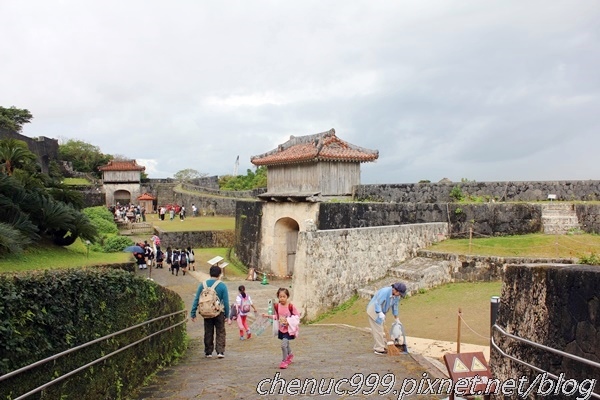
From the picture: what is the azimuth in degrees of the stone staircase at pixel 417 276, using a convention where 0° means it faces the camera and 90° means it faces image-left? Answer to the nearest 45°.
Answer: approximately 45°

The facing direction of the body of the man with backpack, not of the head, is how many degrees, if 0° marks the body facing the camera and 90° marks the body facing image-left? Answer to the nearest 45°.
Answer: approximately 180°

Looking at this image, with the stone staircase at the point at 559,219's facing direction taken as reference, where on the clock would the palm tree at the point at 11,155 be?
The palm tree is roughly at 2 o'clock from the stone staircase.

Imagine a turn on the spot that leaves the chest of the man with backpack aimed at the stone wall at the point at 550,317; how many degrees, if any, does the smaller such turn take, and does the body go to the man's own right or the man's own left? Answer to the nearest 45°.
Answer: approximately 135° to the man's own right

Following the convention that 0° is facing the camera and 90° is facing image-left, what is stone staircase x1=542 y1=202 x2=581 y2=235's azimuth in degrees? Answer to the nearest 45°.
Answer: approximately 0°

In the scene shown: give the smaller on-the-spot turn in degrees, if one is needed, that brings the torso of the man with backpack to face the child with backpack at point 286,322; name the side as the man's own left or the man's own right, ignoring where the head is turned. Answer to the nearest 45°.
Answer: approximately 135° to the man's own right

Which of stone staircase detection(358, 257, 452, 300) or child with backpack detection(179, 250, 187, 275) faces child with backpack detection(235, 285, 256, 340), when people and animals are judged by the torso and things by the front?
the stone staircase
